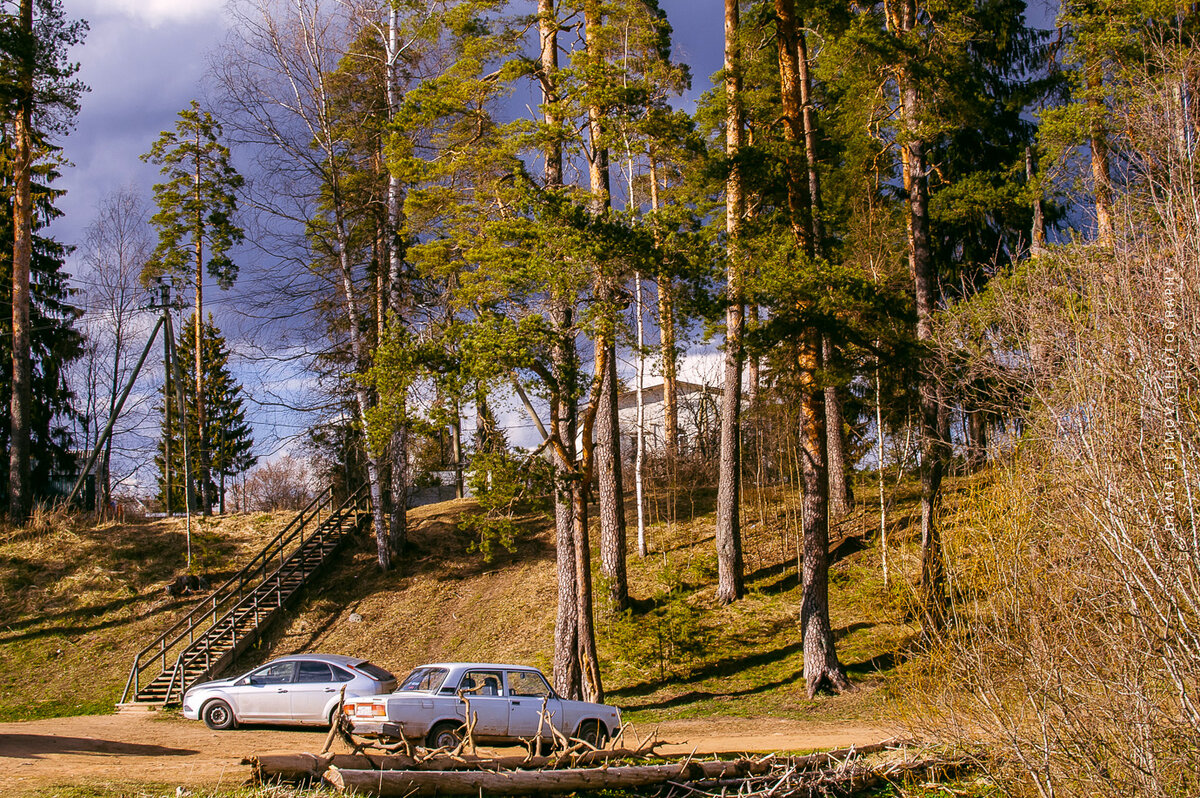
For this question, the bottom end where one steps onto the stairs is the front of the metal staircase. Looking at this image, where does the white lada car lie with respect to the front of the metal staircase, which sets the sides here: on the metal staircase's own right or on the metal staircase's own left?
on the metal staircase's own left

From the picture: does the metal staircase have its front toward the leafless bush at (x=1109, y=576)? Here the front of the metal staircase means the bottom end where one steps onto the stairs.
no

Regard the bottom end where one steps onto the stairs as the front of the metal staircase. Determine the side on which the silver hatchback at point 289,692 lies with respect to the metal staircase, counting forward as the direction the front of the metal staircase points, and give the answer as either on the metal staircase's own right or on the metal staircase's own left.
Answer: on the metal staircase's own left

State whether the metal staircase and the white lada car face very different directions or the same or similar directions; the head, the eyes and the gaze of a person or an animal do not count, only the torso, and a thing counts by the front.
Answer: very different directions

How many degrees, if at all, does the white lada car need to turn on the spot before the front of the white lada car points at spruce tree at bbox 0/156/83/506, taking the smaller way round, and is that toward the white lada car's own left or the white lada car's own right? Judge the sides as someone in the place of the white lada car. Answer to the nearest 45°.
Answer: approximately 90° to the white lada car's own left

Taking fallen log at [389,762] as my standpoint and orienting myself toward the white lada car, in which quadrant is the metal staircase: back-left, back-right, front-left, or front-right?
front-left

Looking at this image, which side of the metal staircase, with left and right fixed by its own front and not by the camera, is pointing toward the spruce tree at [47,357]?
right

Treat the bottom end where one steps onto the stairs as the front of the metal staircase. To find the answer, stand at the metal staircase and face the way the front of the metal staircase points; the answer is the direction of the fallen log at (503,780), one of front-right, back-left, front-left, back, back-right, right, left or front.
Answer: front-left

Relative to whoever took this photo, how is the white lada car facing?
facing away from the viewer and to the right of the viewer

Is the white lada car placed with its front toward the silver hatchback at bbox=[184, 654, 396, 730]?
no

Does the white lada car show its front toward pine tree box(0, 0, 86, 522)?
no
